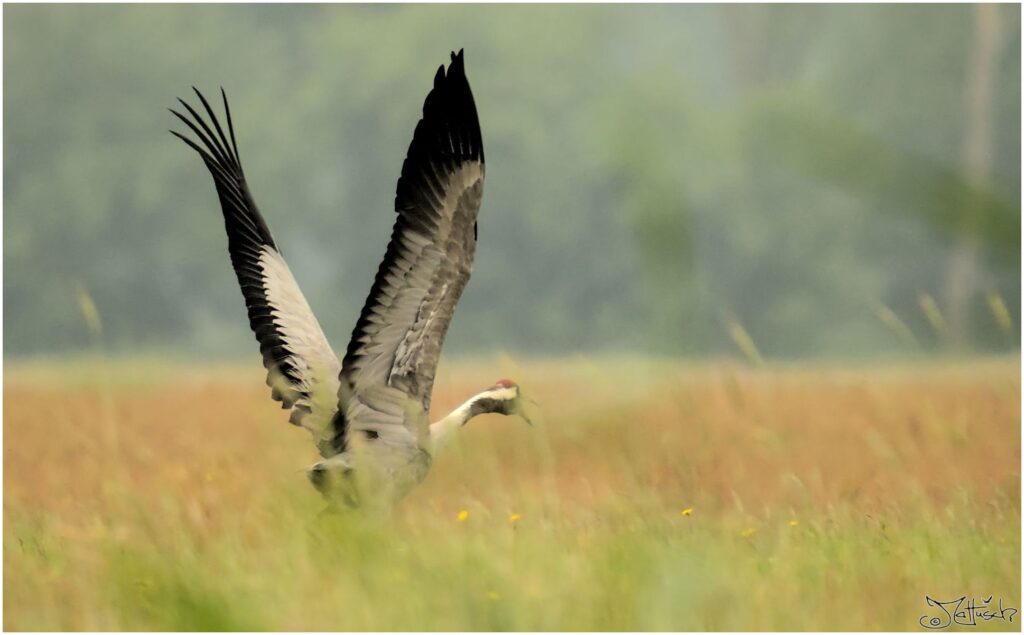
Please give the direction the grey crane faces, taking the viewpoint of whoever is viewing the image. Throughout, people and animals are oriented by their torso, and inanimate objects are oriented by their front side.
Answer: facing away from the viewer and to the right of the viewer
